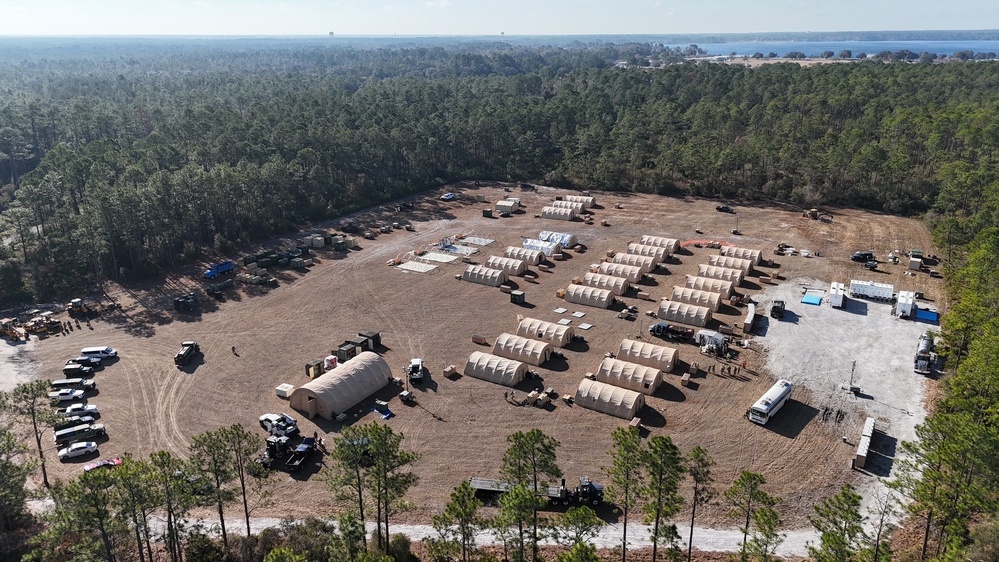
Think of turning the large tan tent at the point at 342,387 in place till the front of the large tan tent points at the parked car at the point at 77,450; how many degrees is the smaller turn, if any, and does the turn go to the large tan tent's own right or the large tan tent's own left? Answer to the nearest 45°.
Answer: approximately 45° to the large tan tent's own right

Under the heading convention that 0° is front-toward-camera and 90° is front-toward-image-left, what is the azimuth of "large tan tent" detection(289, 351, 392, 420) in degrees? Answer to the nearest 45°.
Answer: approximately 45°

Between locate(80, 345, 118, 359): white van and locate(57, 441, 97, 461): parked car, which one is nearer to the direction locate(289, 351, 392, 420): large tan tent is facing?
the parked car

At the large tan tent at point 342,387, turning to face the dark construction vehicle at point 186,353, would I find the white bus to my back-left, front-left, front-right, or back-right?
back-right

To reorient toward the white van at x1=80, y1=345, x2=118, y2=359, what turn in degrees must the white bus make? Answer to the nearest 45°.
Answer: approximately 45° to its right

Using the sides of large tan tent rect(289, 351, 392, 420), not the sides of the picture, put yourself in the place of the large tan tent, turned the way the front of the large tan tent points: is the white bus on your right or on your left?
on your left

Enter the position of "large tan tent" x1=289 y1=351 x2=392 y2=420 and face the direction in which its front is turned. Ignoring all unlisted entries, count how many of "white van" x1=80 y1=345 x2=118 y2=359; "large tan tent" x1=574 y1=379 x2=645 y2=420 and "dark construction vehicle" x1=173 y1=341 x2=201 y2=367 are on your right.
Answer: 2

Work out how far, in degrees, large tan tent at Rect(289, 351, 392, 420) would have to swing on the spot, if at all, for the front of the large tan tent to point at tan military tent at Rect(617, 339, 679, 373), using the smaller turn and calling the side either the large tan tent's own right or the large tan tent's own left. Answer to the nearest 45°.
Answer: approximately 135° to the large tan tent's own left
